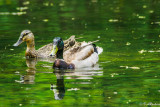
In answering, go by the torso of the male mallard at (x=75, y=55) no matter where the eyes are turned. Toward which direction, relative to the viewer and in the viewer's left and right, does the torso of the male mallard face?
facing the viewer and to the left of the viewer

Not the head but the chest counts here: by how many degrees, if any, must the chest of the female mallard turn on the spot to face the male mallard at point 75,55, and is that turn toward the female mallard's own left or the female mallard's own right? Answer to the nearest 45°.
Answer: approximately 135° to the female mallard's own left

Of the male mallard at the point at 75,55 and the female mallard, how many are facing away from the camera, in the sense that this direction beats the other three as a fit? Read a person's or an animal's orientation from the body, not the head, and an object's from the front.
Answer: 0

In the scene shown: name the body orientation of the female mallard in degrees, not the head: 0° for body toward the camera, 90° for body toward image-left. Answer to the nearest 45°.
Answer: approximately 90°
